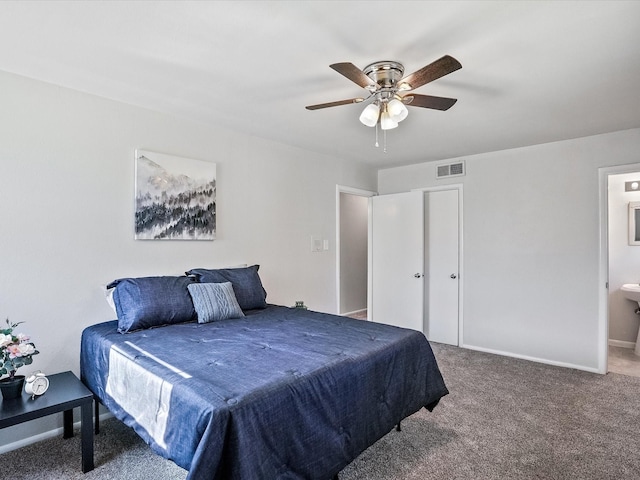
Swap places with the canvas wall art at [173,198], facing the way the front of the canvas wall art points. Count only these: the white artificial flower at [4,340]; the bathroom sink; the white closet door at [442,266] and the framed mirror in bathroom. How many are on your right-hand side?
1

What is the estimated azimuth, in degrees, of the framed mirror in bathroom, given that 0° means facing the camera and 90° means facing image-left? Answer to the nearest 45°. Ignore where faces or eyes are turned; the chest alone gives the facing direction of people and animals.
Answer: approximately 0°

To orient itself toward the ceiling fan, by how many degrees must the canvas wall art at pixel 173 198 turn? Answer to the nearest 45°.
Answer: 0° — it already faces it

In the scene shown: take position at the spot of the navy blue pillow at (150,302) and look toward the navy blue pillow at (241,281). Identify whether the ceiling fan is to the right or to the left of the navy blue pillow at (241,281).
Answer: right

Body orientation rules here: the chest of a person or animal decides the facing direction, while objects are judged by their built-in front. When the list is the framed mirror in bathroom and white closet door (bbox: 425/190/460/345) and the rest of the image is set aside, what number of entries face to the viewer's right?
0

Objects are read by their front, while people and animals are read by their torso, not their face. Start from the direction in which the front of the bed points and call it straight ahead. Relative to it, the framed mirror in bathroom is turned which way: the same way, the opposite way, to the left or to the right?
to the right

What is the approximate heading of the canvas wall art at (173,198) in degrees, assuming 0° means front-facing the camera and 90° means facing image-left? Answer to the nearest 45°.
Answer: approximately 315°

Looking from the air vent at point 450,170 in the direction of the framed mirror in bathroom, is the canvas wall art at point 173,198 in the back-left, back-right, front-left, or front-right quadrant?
back-right

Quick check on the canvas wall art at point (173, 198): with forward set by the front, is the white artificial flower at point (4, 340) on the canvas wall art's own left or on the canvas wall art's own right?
on the canvas wall art's own right

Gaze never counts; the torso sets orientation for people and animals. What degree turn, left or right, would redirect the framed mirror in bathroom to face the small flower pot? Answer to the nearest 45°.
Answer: approximately 45° to its right

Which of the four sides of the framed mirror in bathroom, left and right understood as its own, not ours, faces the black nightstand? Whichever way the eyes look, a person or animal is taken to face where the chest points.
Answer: front
